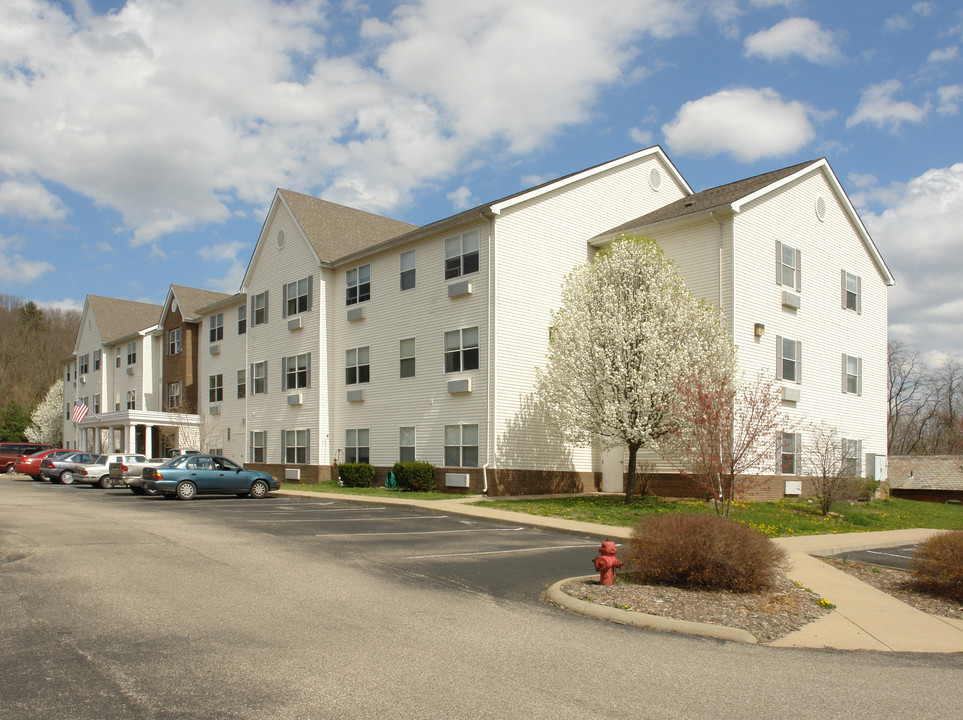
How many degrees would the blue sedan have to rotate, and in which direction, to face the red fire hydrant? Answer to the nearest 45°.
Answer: approximately 90° to its right

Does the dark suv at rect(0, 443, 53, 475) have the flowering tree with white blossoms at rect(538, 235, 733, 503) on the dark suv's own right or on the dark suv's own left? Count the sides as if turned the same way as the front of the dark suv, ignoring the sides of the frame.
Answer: on the dark suv's own right

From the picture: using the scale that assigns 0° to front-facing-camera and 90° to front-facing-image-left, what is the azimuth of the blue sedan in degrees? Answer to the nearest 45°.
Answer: approximately 270°

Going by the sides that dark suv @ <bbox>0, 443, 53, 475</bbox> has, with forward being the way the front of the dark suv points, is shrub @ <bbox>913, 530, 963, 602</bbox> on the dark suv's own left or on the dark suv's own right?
on the dark suv's own right

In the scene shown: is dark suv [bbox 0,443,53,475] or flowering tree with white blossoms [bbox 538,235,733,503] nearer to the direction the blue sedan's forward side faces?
the flowering tree with white blossoms

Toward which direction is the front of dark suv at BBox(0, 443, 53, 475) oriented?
to the viewer's right
